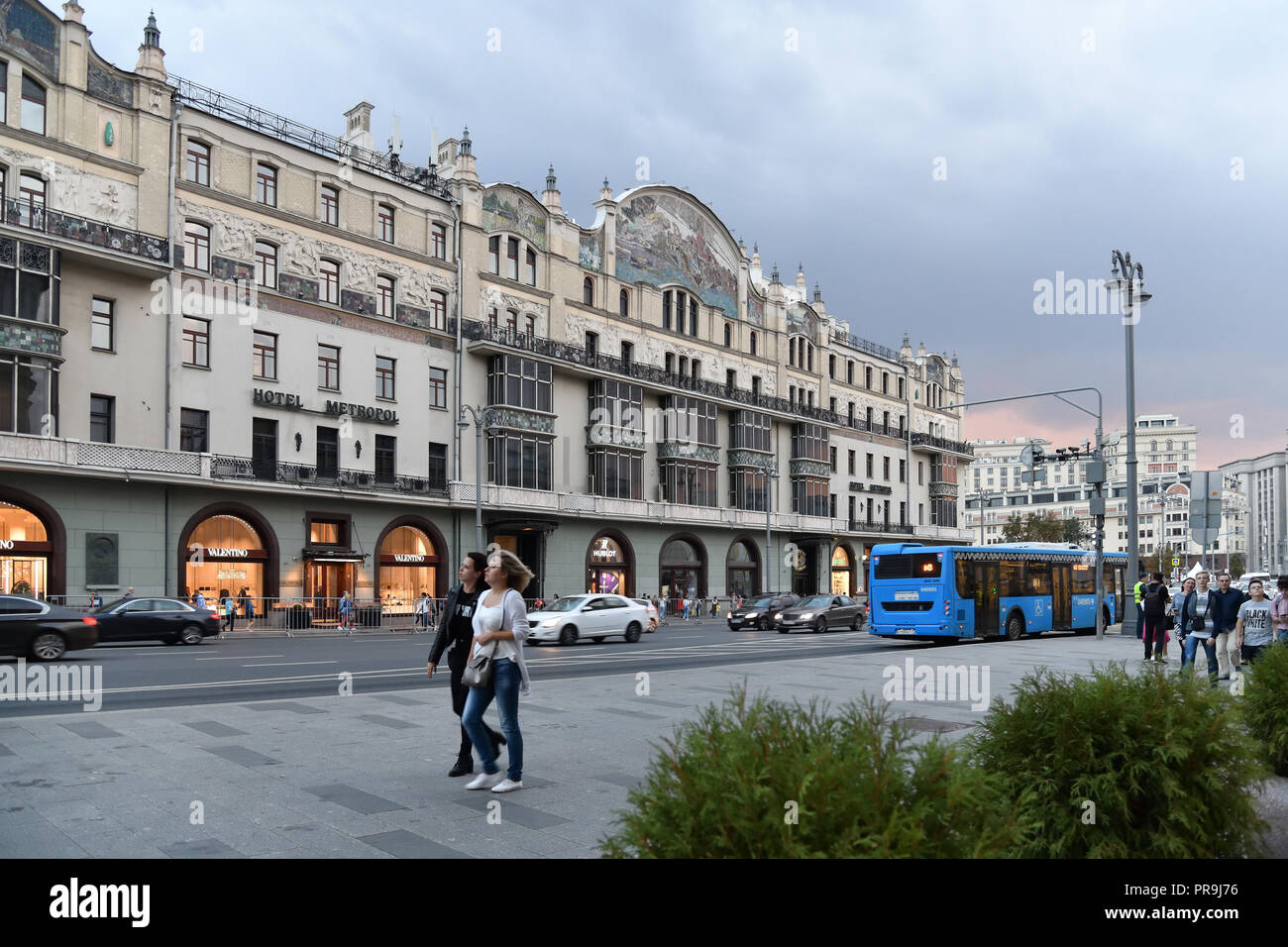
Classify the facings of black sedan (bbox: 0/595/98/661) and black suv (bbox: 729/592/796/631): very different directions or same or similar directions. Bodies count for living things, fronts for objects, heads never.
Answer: same or similar directions

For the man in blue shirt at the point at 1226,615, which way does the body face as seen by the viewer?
toward the camera

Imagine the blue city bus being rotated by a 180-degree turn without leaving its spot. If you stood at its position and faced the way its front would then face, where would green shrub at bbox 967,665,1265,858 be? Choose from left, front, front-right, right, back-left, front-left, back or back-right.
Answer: front-left

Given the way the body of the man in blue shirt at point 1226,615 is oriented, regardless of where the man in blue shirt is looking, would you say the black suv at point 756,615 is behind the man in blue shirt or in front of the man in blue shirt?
behind

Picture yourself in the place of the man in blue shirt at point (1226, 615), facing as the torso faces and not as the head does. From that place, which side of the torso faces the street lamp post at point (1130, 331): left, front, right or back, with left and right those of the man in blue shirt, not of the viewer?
back

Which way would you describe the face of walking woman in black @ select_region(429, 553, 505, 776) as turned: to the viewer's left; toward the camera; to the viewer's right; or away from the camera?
to the viewer's left

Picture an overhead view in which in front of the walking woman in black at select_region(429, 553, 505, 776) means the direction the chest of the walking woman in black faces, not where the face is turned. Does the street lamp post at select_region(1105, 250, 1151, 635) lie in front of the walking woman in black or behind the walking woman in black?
behind

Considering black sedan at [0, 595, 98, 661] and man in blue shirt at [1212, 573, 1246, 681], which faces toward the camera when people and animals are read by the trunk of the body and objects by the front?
the man in blue shirt

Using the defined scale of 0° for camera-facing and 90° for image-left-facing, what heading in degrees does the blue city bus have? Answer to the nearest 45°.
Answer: approximately 225°

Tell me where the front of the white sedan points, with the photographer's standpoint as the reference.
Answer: facing the viewer and to the left of the viewer
